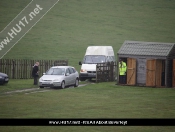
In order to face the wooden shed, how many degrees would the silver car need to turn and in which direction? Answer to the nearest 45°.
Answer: approximately 135° to its left

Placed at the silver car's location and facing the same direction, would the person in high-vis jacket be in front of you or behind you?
behind

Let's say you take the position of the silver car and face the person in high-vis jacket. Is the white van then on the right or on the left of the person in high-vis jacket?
left

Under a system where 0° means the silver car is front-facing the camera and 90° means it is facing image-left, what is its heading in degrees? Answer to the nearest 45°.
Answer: approximately 45°

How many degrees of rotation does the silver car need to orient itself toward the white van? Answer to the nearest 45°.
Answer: approximately 180°

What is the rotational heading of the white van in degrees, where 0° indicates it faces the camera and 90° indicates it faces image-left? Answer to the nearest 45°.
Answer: approximately 0°
